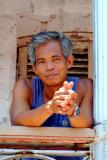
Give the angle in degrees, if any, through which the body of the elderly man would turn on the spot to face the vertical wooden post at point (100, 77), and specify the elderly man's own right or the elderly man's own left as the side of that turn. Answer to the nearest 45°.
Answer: approximately 45° to the elderly man's own left

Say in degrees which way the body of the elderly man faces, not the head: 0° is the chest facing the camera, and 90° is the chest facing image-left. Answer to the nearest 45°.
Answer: approximately 0°

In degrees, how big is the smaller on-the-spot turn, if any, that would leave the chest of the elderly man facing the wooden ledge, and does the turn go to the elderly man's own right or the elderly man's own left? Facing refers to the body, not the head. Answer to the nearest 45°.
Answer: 0° — they already face it
